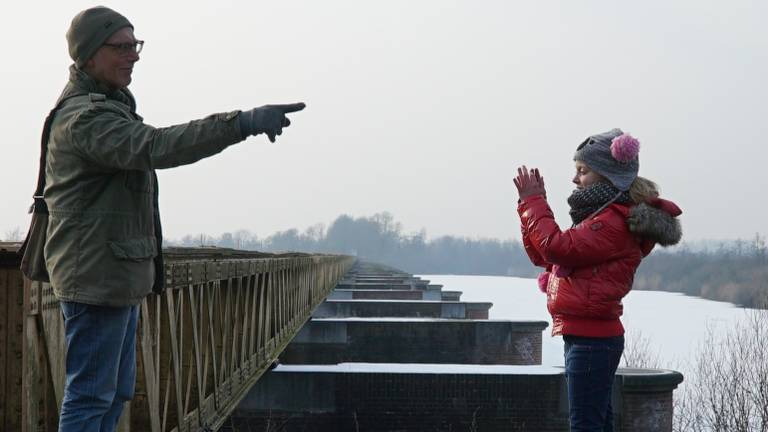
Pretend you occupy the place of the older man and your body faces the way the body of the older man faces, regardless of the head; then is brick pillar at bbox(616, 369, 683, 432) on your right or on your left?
on your left

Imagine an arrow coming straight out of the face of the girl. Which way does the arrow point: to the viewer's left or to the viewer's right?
to the viewer's left

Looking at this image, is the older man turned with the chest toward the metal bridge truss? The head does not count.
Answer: no

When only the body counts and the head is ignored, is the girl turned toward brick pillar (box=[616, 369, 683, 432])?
no

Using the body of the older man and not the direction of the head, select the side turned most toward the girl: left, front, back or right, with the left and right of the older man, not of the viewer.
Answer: front

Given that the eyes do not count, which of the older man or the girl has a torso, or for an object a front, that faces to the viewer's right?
the older man

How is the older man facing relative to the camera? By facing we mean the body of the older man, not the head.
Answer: to the viewer's right

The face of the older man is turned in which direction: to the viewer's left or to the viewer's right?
to the viewer's right

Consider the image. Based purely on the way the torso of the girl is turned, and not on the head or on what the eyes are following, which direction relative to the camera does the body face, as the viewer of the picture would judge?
to the viewer's left
